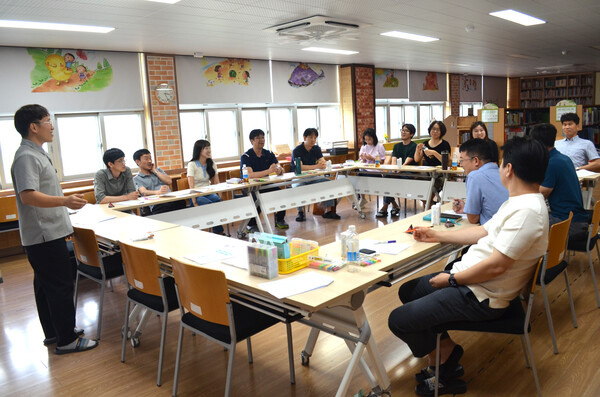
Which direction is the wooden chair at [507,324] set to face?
to the viewer's left

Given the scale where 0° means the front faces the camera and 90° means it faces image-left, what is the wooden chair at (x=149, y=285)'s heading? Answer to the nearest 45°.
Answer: approximately 225°

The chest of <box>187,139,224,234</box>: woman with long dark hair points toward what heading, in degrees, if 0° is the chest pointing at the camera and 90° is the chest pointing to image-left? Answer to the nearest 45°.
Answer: approximately 315°

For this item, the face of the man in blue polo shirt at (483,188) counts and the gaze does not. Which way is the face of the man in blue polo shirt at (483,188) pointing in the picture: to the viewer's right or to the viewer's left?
to the viewer's left

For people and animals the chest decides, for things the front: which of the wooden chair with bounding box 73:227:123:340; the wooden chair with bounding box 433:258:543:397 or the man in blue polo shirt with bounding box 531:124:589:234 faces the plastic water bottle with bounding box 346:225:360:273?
the wooden chair with bounding box 433:258:543:397

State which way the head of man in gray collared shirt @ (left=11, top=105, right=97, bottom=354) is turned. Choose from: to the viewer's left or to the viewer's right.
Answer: to the viewer's right

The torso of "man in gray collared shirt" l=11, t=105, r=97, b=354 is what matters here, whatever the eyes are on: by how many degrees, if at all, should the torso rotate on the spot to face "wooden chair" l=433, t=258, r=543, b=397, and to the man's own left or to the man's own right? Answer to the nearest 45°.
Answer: approximately 45° to the man's own right

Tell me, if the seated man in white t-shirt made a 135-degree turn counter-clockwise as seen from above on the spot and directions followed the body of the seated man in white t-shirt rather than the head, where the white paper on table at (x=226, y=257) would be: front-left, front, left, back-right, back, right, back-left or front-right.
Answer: back-right

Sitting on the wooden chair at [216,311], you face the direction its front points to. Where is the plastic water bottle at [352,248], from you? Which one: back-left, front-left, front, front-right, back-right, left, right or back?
front-right

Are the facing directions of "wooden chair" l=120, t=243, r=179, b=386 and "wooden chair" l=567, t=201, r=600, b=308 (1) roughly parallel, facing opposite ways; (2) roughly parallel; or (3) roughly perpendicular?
roughly perpendicular

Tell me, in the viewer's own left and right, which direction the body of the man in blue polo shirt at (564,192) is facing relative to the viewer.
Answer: facing away from the viewer and to the left of the viewer

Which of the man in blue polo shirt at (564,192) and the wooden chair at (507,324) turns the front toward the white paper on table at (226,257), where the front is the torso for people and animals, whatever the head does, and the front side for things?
the wooden chair

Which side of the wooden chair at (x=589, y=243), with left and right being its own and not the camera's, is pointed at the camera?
left

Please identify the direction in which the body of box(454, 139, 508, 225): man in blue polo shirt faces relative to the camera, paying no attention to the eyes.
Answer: to the viewer's left

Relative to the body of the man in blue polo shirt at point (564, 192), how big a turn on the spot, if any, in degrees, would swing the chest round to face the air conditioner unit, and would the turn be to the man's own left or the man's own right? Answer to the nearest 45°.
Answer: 0° — they already face it

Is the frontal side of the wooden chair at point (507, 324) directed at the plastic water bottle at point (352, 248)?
yes

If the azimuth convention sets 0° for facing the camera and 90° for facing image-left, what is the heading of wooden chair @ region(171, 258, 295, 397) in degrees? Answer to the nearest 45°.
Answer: approximately 225°

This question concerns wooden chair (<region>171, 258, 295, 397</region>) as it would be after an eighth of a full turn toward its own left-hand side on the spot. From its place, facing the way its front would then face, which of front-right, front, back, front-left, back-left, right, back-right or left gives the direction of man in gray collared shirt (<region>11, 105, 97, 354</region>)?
front-left
